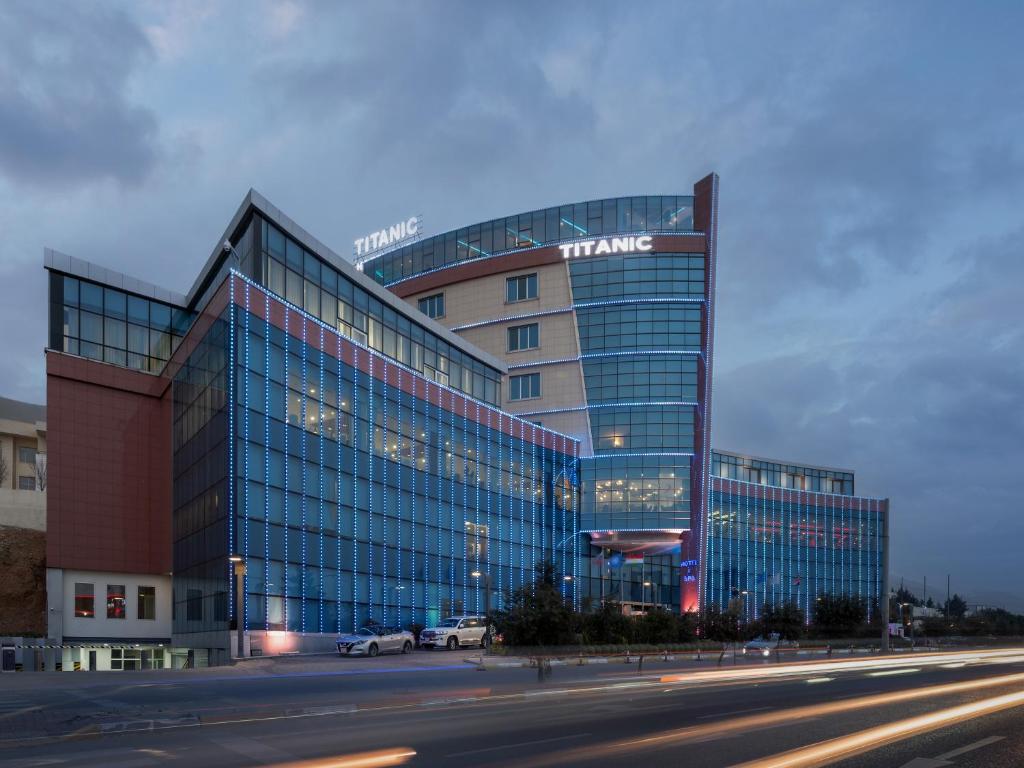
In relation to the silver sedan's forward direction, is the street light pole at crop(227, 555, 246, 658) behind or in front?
in front

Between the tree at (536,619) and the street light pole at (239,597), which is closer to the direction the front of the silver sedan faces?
the street light pole

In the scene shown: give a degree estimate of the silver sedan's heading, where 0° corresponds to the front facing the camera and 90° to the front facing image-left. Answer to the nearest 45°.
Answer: approximately 45°
